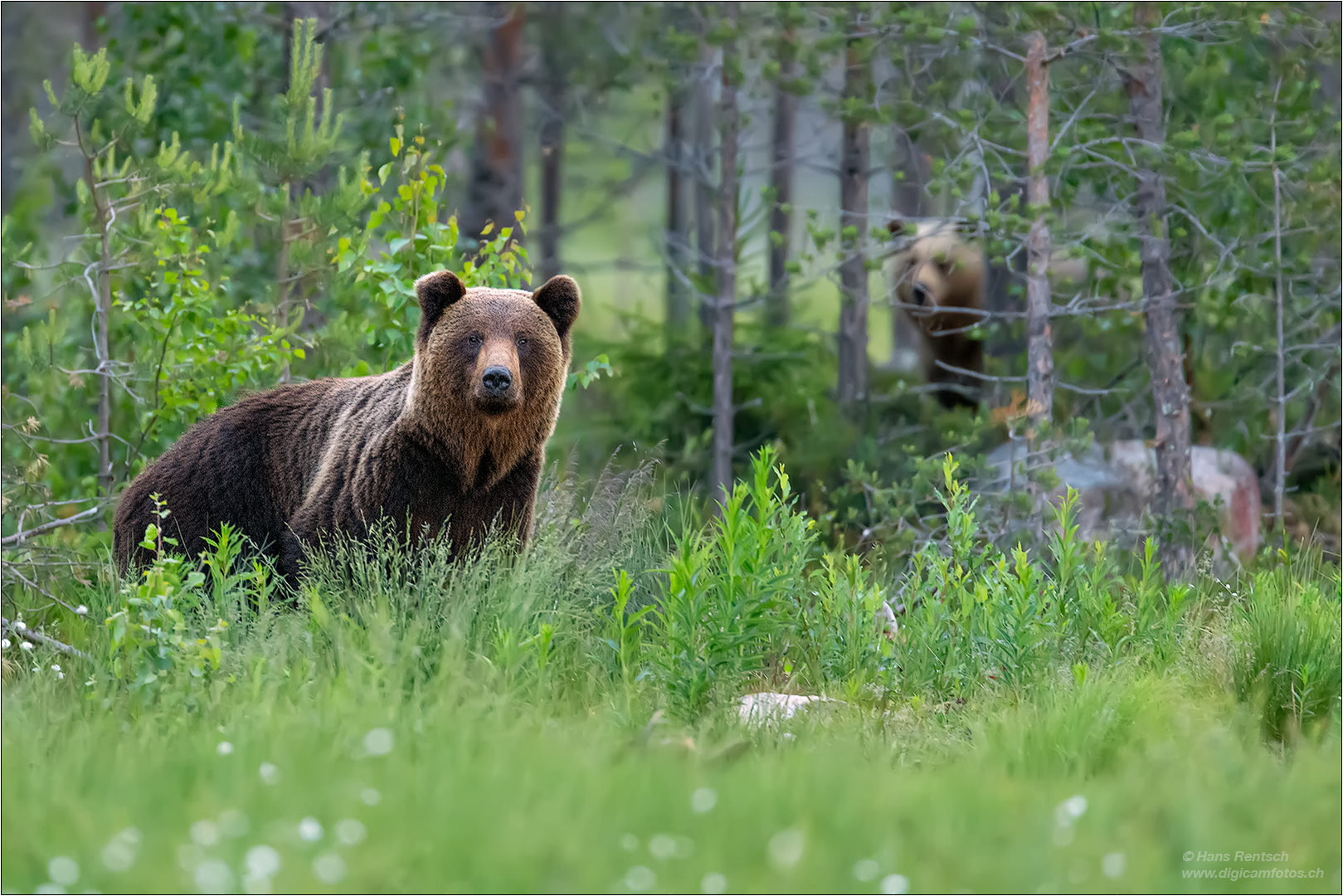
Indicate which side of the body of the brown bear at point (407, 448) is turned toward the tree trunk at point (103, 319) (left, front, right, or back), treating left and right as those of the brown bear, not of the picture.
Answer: back

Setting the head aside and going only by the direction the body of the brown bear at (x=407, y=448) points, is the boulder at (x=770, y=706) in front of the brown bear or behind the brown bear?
in front

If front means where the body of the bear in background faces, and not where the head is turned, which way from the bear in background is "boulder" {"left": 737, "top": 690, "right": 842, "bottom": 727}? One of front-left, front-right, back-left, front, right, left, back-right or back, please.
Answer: front-left

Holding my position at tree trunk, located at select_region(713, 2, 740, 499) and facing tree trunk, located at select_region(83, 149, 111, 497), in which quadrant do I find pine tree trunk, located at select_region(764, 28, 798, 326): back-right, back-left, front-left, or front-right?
back-right

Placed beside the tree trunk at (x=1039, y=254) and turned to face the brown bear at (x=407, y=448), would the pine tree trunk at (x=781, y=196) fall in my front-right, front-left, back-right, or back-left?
back-right

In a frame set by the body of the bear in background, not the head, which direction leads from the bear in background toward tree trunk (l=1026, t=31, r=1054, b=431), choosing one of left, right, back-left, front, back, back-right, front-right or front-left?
front-left

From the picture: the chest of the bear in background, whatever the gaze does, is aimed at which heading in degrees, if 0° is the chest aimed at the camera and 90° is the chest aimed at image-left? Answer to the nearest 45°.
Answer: approximately 45°

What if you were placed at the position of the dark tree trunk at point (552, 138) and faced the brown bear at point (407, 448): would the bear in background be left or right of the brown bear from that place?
left

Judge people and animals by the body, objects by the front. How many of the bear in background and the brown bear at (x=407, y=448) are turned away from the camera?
0

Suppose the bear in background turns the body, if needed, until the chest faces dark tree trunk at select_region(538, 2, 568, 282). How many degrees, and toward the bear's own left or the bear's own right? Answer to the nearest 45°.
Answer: approximately 90° to the bear's own right

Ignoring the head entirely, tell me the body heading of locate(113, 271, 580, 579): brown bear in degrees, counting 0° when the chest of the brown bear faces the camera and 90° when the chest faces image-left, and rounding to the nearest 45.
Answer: approximately 315°
